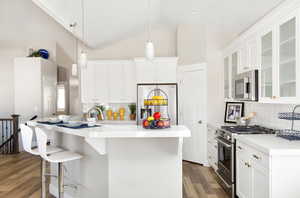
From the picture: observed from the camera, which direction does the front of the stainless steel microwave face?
facing the viewer and to the left of the viewer

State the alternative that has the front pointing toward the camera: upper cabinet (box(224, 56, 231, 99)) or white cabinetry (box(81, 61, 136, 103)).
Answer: the white cabinetry

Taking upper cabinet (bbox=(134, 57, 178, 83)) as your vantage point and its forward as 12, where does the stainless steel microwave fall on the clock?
The stainless steel microwave is roughly at 11 o'clock from the upper cabinet.

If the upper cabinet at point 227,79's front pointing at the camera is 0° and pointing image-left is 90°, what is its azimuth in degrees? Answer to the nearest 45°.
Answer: approximately 90°

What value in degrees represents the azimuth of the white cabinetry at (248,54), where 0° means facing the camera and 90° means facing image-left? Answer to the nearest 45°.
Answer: approximately 45°

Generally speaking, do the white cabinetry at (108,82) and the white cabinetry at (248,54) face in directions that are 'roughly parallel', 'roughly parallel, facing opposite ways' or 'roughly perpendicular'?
roughly perpendicular

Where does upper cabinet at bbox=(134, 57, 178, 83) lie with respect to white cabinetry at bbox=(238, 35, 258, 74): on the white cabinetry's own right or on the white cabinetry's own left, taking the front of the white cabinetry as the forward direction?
on the white cabinetry's own right

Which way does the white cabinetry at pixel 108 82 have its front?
toward the camera

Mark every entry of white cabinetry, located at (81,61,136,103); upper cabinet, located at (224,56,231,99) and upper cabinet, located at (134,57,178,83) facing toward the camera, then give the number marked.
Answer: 2

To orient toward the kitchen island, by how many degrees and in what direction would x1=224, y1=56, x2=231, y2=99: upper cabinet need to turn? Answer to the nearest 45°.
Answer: approximately 90° to its left

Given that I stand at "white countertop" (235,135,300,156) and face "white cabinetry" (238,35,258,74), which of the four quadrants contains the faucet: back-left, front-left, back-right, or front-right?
front-left

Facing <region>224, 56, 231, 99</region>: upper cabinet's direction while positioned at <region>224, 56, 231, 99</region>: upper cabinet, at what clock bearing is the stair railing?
The stair railing is roughly at 12 o'clock from the upper cabinet.

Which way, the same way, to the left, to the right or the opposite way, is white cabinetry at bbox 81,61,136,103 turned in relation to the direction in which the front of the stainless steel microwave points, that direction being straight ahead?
to the left

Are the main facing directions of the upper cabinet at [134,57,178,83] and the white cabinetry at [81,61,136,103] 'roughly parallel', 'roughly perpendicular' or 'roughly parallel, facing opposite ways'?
roughly parallel

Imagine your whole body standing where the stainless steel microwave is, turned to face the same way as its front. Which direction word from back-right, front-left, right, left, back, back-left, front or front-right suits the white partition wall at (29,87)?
front-right

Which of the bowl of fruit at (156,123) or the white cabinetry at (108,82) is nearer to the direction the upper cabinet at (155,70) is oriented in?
the bowl of fruit

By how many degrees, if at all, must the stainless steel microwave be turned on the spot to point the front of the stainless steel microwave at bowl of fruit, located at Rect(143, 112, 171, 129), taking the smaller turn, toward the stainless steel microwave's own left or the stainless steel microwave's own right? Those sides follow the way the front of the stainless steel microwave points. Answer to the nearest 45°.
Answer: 0° — it already faces it

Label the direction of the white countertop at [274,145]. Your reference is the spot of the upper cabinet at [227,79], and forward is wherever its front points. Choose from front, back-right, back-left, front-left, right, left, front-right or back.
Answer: left
